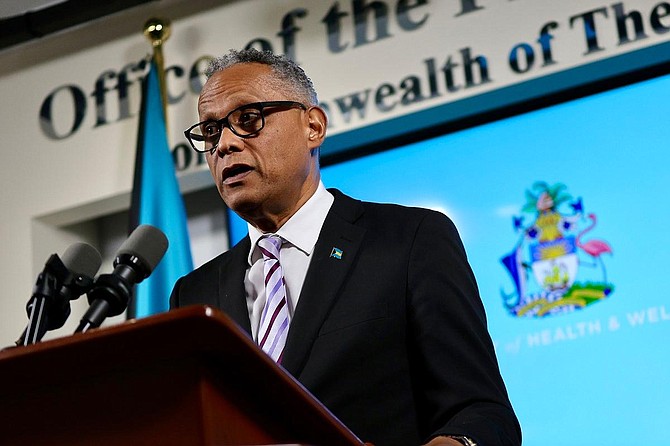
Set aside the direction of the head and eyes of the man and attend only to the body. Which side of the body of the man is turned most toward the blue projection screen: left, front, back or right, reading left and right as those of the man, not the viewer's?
back

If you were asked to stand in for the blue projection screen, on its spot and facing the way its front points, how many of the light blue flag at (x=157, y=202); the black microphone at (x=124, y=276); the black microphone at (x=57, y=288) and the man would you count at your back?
0

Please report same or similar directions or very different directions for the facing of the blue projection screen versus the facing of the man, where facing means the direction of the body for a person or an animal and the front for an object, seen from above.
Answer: same or similar directions

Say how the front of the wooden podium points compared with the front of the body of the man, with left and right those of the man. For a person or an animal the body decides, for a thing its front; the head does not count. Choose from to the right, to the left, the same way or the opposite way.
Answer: the same way

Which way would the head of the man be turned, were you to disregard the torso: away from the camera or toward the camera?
toward the camera

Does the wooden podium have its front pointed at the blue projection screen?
no

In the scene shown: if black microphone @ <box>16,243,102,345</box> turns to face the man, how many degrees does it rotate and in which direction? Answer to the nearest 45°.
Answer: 0° — it already faces them

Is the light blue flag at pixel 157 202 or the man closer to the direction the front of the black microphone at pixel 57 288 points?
the man

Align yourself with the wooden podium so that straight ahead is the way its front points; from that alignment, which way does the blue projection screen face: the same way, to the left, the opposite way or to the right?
the same way

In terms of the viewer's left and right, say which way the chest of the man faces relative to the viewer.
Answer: facing the viewer and to the left of the viewer

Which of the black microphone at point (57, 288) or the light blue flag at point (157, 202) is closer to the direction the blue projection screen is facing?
the black microphone

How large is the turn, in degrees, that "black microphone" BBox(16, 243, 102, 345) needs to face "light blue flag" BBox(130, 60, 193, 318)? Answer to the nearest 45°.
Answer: approximately 90° to its left

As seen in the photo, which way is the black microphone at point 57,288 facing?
to the viewer's right

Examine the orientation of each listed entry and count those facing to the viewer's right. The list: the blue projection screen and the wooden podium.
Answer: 0

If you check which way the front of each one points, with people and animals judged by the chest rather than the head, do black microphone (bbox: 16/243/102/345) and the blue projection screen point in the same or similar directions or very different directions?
very different directions
